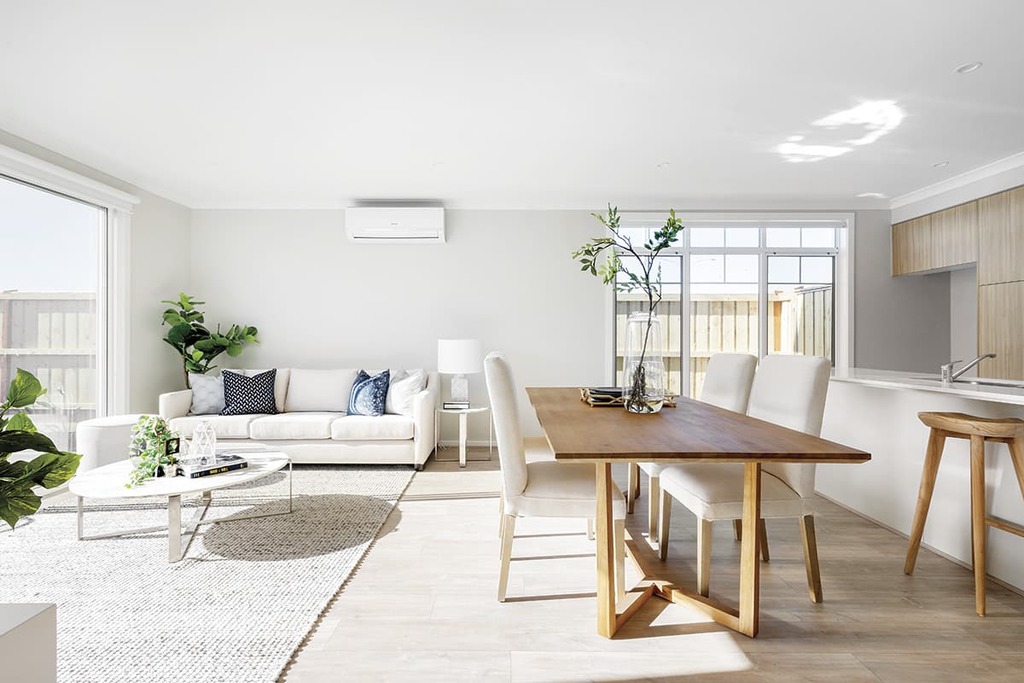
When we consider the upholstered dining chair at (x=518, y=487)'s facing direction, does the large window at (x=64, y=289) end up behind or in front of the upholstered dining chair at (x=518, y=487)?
behind

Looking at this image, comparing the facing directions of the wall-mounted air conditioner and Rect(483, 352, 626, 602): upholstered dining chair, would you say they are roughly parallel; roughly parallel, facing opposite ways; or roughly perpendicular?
roughly perpendicular

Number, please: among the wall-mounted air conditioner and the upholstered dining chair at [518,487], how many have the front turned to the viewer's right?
1

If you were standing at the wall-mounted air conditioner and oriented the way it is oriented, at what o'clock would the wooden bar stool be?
The wooden bar stool is roughly at 11 o'clock from the wall-mounted air conditioner.

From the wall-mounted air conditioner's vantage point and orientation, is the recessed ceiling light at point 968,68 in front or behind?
in front

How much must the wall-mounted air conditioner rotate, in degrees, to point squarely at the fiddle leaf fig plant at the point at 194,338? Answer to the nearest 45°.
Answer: approximately 90° to its right

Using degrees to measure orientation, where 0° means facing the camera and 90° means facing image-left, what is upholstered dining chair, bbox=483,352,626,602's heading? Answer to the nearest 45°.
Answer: approximately 270°

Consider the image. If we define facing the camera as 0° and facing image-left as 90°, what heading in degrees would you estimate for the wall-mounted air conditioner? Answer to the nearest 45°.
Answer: approximately 0°

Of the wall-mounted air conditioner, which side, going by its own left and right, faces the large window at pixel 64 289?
right

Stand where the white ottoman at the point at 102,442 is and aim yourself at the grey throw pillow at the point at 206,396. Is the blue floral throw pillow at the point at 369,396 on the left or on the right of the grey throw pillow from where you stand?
right

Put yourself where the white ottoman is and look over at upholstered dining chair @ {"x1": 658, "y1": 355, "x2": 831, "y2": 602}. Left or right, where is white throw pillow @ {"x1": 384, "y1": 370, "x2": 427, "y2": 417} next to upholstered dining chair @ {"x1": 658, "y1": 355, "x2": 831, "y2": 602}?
left

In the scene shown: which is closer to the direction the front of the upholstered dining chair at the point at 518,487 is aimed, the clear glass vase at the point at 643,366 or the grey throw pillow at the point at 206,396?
the clear glass vase

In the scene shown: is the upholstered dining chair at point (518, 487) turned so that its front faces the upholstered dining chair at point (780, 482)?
yes

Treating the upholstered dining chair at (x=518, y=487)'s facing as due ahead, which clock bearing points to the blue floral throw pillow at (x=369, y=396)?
The blue floral throw pillow is roughly at 8 o'clock from the upholstered dining chair.

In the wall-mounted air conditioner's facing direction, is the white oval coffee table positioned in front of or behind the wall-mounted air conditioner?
in front
